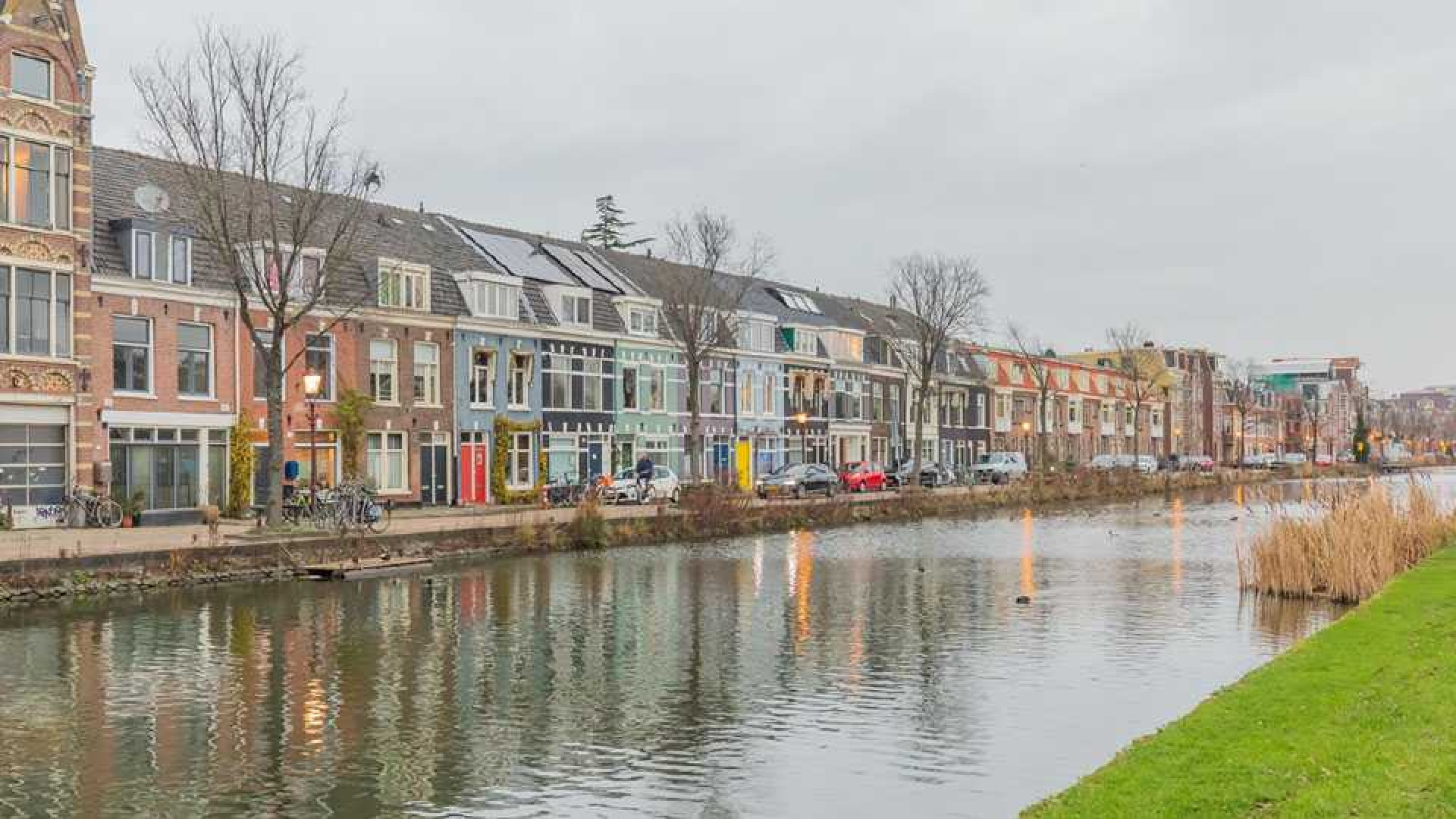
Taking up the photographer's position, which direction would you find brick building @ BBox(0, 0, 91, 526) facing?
facing the viewer
